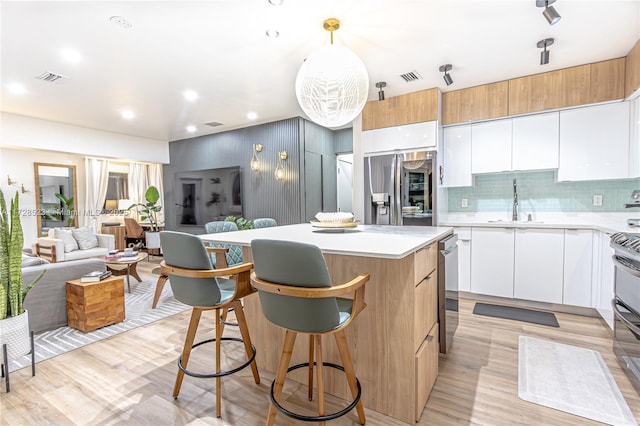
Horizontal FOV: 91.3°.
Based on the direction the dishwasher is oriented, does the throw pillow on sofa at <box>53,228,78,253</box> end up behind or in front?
behind

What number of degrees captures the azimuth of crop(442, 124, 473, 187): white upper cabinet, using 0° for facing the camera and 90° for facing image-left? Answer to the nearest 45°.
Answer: approximately 0°

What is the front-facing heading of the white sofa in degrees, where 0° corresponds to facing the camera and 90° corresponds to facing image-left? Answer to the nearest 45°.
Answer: approximately 315°

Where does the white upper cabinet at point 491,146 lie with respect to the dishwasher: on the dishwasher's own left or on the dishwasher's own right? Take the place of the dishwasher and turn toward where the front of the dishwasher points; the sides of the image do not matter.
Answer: on the dishwasher's own left

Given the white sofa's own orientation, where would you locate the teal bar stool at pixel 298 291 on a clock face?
The teal bar stool is roughly at 1 o'clock from the white sofa.

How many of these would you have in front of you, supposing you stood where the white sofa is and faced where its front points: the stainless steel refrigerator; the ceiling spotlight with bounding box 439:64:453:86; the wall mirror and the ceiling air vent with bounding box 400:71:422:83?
3

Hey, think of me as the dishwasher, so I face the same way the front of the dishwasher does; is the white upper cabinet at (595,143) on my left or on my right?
on my left

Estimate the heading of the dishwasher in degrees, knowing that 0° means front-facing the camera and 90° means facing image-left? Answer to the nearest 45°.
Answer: approximately 270°

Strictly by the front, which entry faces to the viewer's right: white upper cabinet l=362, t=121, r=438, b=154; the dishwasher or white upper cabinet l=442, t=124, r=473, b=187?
the dishwasher

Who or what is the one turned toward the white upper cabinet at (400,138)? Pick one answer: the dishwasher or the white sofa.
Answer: the white sofa

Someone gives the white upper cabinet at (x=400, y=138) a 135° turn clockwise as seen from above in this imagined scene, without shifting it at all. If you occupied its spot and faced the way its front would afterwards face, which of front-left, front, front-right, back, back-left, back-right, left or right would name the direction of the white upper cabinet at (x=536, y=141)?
right

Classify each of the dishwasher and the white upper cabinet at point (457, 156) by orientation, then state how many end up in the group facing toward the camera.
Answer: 1

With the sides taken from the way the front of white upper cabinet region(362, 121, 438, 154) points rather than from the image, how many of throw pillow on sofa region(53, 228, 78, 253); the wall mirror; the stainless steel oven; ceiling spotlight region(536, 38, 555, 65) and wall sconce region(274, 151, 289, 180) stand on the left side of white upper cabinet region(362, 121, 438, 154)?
2

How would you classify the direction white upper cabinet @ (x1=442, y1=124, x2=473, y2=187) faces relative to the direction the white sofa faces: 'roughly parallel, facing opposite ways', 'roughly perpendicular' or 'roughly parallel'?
roughly perpendicular
